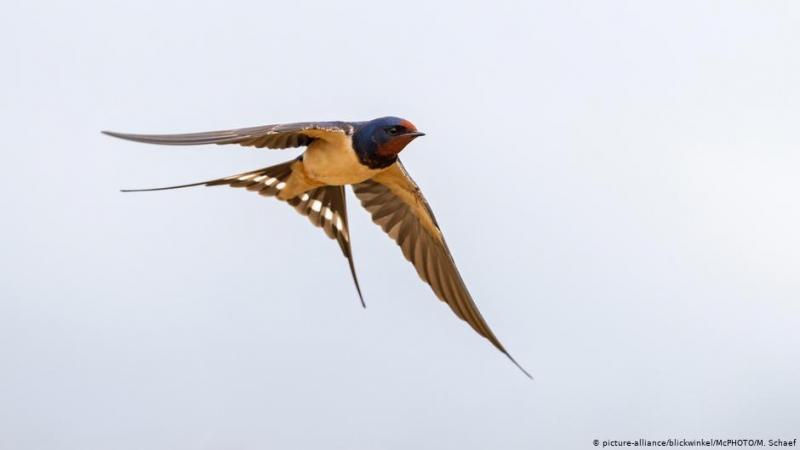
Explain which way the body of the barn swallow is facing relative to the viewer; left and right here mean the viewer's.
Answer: facing the viewer and to the right of the viewer
